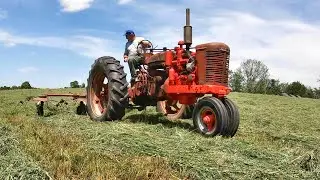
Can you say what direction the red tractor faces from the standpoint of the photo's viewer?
facing the viewer and to the right of the viewer
